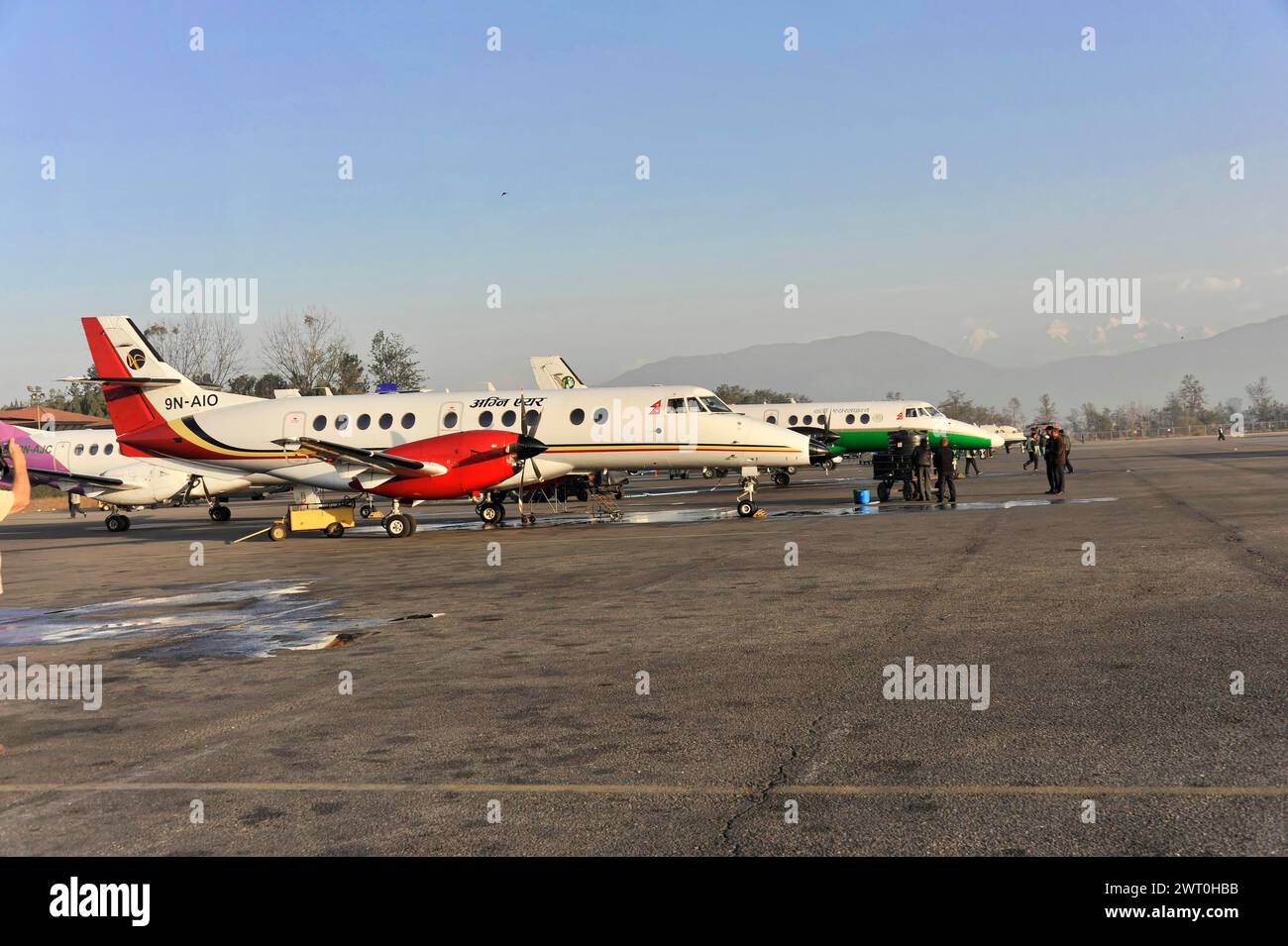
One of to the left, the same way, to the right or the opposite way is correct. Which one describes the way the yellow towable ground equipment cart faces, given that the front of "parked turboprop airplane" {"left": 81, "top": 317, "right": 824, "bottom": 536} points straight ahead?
the opposite way

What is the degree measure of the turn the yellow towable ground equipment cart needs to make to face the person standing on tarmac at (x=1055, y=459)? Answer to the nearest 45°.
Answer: approximately 180°

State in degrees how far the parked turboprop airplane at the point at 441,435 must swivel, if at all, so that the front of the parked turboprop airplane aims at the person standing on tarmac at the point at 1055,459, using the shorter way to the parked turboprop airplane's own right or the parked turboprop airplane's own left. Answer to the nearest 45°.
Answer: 0° — it already faces them

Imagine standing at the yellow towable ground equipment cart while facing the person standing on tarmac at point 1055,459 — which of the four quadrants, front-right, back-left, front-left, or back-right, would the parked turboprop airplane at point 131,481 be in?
back-left

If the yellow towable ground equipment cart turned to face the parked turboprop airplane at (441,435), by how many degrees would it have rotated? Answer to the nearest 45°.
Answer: approximately 180°

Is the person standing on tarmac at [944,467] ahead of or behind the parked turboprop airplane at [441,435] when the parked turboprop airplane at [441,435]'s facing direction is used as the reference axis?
ahead

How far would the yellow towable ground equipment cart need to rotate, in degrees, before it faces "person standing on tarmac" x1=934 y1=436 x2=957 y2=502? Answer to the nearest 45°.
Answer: approximately 180°

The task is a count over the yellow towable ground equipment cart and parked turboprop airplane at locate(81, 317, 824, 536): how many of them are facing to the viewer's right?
1

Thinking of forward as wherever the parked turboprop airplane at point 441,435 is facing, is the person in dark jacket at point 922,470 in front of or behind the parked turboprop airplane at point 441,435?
in front

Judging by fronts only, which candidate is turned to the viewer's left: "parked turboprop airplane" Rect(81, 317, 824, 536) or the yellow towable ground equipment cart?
the yellow towable ground equipment cart

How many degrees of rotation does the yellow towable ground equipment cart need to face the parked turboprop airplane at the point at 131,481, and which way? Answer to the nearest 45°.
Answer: approximately 45° to its right

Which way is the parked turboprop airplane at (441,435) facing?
to the viewer's right

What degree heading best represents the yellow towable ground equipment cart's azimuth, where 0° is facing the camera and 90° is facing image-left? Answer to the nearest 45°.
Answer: approximately 90°

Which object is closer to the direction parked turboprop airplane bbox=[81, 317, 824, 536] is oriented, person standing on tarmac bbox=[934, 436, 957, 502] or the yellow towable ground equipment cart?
the person standing on tarmac
